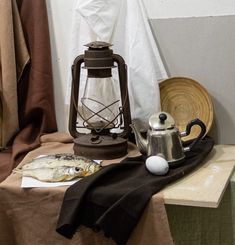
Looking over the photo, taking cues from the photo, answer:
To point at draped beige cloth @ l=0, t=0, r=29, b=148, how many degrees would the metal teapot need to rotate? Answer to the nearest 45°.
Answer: approximately 45° to its right

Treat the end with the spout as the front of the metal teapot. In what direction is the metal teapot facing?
to the viewer's left

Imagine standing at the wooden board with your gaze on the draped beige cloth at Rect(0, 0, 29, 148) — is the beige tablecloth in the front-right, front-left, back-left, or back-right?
front-left

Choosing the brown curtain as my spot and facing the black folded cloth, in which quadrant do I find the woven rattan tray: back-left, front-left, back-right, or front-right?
front-left

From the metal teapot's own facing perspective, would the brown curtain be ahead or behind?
ahead
